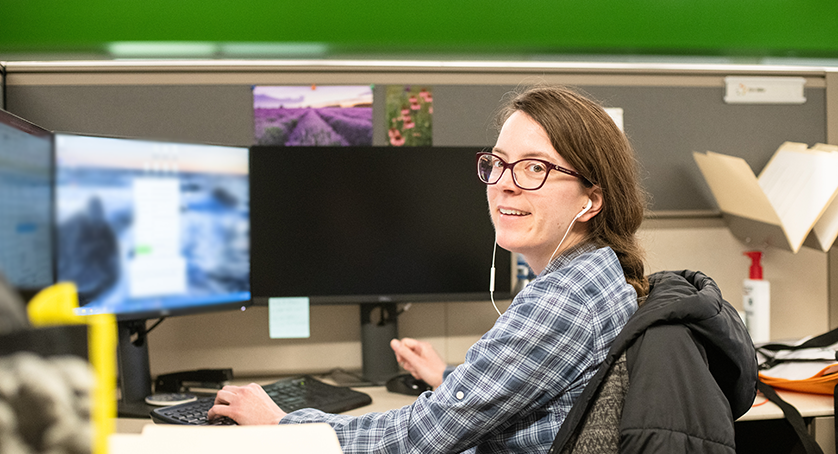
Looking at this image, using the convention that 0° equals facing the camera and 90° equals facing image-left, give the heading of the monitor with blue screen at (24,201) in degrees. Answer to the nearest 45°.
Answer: approximately 315°

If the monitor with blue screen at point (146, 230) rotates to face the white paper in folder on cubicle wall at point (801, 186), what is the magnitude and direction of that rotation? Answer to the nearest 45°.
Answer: approximately 45° to its left

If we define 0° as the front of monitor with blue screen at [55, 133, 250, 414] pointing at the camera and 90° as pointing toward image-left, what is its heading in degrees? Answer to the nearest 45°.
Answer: approximately 315°

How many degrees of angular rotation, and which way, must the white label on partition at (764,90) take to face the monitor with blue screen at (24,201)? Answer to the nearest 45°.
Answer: approximately 45° to its right

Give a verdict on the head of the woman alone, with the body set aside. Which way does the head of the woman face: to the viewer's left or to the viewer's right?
to the viewer's left

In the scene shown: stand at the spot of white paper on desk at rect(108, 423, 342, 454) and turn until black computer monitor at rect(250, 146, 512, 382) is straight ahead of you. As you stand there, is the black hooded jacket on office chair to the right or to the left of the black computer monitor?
right

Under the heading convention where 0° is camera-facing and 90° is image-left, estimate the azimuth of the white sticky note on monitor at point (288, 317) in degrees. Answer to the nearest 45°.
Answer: approximately 0°
